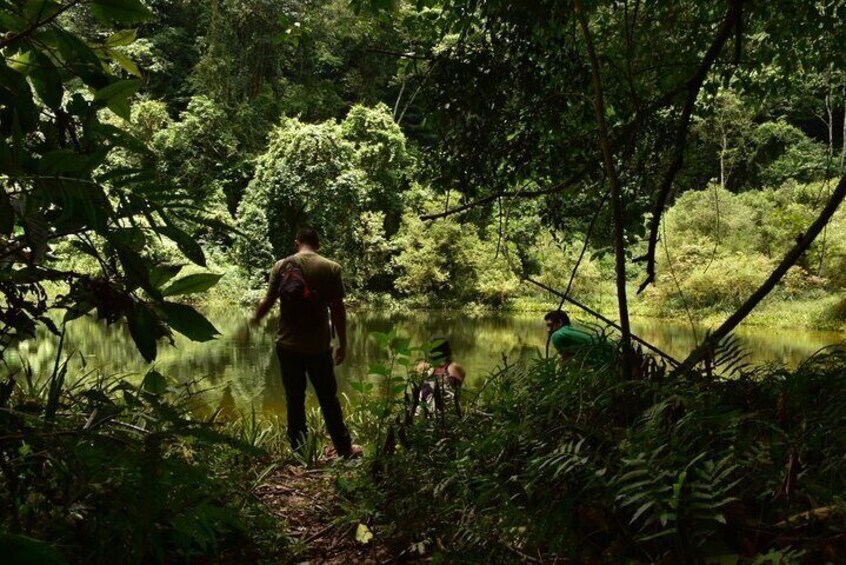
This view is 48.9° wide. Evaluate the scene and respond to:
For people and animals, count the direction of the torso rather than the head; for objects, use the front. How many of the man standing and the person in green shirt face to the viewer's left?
1

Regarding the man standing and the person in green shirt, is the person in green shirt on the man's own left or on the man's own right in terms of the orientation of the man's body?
on the man's own right

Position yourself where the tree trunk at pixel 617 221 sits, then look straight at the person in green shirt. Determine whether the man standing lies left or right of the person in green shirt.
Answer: left

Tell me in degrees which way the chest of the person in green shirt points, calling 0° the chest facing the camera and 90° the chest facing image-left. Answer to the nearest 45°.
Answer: approximately 90°

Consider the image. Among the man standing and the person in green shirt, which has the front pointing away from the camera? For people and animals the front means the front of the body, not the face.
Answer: the man standing

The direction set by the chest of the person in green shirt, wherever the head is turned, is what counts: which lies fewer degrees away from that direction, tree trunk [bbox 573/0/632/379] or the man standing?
the man standing

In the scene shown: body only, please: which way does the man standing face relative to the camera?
away from the camera

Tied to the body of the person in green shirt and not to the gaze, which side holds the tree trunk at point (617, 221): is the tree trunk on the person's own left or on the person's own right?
on the person's own left

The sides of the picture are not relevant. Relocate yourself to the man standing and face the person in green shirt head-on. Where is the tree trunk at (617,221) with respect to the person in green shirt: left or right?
right
